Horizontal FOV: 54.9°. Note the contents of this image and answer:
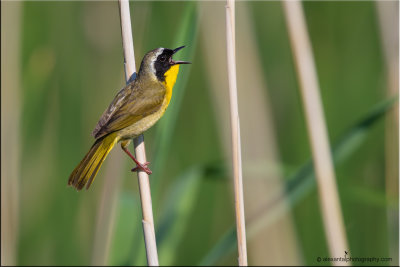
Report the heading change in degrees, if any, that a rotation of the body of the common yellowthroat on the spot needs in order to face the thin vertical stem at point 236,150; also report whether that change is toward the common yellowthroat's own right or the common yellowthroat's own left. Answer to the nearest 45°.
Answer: approximately 45° to the common yellowthroat's own right

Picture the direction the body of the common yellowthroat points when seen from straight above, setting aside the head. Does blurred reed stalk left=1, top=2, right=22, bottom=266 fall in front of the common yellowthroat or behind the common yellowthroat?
behind

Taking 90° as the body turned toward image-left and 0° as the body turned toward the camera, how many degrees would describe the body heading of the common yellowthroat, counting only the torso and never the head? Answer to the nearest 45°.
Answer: approximately 270°
